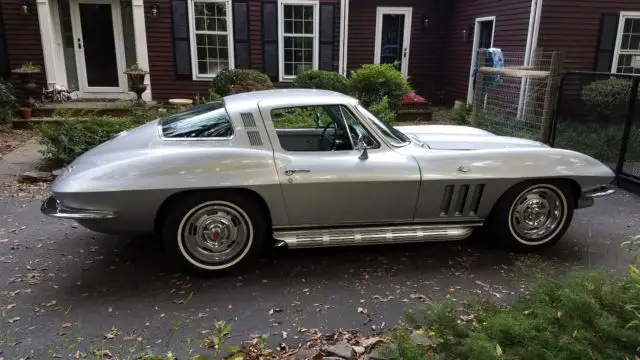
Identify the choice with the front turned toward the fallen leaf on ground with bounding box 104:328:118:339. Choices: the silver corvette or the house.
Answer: the house

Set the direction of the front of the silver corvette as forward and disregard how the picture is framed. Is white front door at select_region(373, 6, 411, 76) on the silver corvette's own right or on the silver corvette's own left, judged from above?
on the silver corvette's own left

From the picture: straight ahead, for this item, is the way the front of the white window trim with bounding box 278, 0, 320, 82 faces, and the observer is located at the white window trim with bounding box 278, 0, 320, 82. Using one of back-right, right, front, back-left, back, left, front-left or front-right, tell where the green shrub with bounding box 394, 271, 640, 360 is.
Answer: front

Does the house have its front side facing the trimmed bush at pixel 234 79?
yes

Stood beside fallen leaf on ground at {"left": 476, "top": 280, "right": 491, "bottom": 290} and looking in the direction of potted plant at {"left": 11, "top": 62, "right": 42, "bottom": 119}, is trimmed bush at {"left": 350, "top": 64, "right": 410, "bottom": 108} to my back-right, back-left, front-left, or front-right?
front-right

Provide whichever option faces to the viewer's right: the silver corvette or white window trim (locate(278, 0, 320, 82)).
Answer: the silver corvette

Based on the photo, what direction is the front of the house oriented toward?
toward the camera

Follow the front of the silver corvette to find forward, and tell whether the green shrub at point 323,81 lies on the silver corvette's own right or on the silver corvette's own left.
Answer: on the silver corvette's own left

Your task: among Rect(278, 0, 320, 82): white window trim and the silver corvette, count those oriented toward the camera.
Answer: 1

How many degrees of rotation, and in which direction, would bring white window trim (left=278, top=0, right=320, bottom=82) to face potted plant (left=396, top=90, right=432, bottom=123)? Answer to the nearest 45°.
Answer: approximately 90° to its left

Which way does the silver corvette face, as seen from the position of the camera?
facing to the right of the viewer

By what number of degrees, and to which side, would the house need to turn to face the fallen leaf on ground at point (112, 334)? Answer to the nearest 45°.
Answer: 0° — it already faces it

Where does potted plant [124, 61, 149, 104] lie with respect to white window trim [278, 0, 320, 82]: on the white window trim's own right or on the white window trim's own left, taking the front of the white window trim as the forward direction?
on the white window trim's own right

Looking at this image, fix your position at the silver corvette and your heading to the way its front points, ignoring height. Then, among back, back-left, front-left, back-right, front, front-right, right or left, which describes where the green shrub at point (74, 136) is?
back-left

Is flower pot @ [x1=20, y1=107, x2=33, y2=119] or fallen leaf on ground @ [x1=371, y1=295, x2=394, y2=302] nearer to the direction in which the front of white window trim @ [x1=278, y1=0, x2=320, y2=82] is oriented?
the fallen leaf on ground

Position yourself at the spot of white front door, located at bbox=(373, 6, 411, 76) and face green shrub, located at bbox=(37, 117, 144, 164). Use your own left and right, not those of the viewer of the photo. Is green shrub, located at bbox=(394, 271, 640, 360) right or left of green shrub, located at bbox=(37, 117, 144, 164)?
left

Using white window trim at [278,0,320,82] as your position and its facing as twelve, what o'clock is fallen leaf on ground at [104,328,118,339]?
The fallen leaf on ground is roughly at 12 o'clock from the white window trim.

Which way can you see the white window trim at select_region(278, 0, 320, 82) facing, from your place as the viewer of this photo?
facing the viewer
